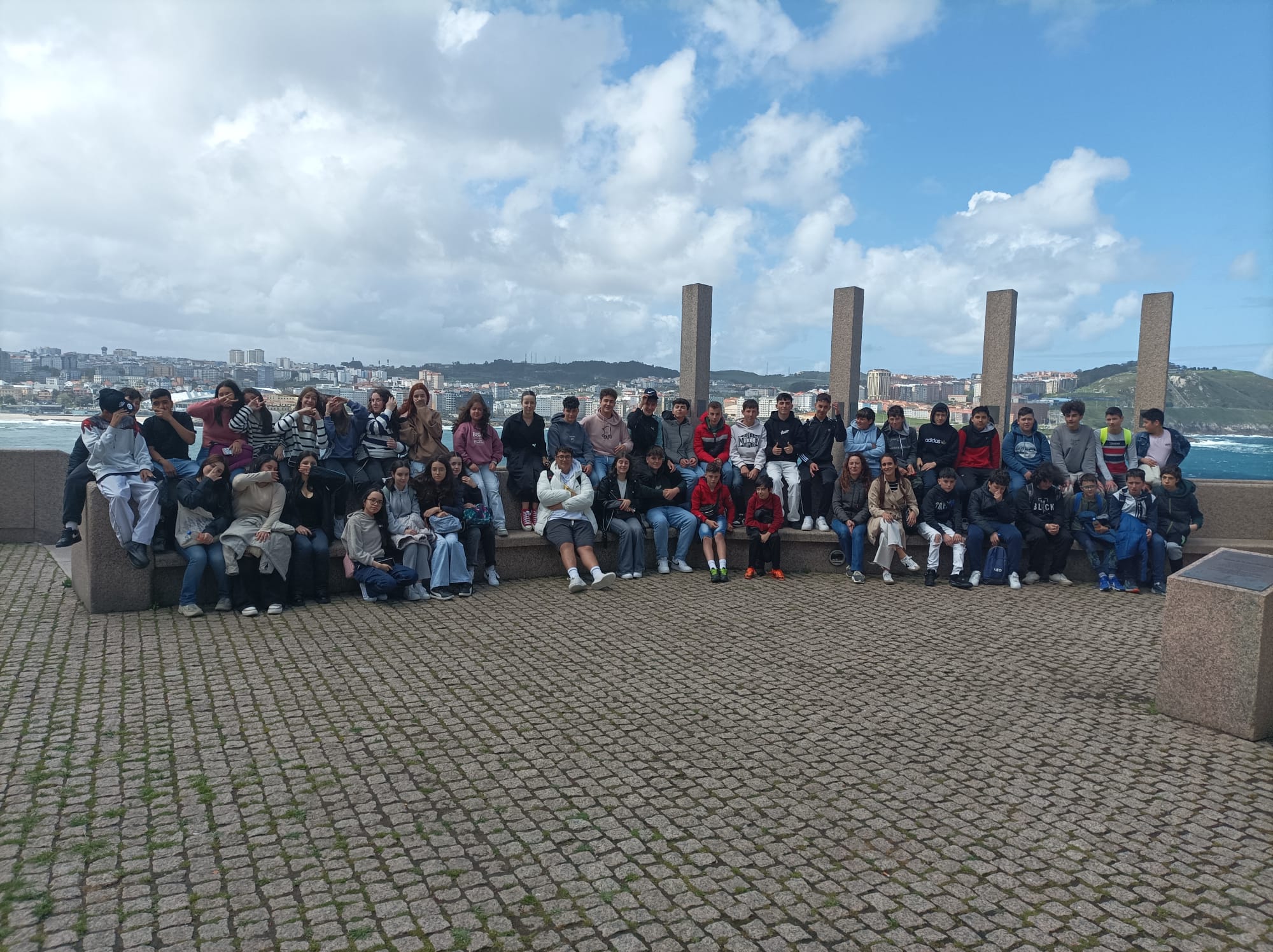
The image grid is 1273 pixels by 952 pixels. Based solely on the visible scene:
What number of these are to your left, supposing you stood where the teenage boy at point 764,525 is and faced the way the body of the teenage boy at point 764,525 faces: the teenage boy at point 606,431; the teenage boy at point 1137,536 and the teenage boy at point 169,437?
1

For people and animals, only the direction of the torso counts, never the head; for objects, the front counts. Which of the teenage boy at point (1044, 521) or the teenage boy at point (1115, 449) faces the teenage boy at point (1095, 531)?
the teenage boy at point (1115, 449)

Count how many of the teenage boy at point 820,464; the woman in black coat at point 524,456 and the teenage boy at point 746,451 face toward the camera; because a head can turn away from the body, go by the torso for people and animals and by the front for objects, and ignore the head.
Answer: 3

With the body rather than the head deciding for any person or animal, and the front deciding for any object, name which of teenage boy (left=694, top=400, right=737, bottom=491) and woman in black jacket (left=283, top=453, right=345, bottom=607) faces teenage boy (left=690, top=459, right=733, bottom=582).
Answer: teenage boy (left=694, top=400, right=737, bottom=491)

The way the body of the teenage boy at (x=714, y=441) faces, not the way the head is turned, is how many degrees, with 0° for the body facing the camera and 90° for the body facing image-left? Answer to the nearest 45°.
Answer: approximately 0°

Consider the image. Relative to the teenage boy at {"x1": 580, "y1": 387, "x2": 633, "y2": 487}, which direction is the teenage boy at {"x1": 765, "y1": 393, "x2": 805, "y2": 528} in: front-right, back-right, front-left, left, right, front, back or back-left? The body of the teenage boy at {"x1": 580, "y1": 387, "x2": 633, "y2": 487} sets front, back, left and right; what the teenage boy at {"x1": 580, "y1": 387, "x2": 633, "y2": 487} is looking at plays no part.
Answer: left

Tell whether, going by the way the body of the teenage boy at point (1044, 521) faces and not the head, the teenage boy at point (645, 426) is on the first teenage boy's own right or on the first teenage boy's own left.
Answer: on the first teenage boy's own right

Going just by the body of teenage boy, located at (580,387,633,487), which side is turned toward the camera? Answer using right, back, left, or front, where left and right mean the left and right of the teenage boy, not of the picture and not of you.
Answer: front

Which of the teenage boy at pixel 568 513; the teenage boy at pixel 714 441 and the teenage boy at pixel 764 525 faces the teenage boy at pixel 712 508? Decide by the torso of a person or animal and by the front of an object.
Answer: the teenage boy at pixel 714 441

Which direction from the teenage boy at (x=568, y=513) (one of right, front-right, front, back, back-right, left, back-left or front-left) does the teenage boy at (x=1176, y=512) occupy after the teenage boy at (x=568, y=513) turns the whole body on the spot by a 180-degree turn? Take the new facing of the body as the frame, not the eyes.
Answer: right

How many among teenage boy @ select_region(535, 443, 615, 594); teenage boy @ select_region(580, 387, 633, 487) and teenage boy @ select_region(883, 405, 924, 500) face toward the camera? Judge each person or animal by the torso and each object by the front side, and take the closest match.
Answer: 3

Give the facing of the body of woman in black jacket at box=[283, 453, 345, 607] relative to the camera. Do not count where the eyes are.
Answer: toward the camera

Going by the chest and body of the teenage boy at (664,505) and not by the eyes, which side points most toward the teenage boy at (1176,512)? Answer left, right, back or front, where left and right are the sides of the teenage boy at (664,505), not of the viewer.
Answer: left

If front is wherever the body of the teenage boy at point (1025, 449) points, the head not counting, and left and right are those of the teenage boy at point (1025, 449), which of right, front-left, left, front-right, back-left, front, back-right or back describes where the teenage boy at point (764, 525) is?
front-right
